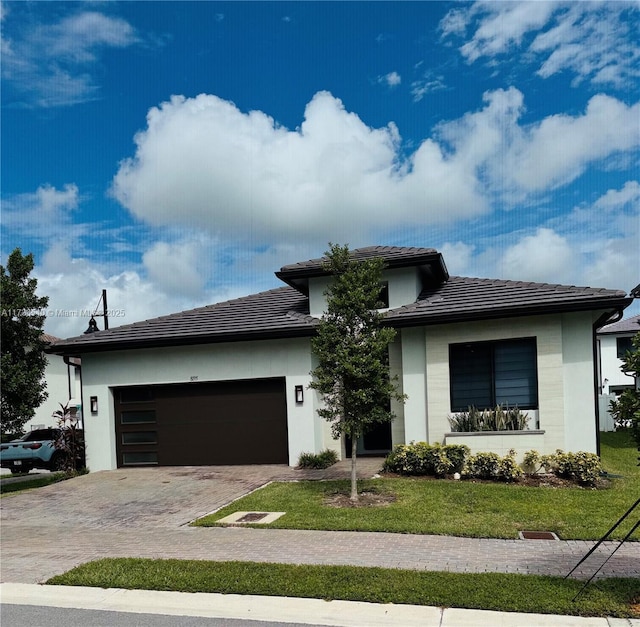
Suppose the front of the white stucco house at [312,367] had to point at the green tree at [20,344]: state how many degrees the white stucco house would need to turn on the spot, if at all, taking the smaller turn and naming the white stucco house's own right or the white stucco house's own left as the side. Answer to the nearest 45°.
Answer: approximately 90° to the white stucco house's own right

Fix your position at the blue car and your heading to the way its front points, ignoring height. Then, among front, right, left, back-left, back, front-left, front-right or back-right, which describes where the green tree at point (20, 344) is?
front-left

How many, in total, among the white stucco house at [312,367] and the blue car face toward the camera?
1

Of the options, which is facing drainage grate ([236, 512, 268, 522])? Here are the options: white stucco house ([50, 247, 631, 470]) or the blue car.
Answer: the white stucco house

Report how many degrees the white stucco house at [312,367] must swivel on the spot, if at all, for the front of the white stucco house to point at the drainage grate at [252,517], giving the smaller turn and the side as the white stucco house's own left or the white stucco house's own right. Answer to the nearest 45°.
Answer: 0° — it already faces it
